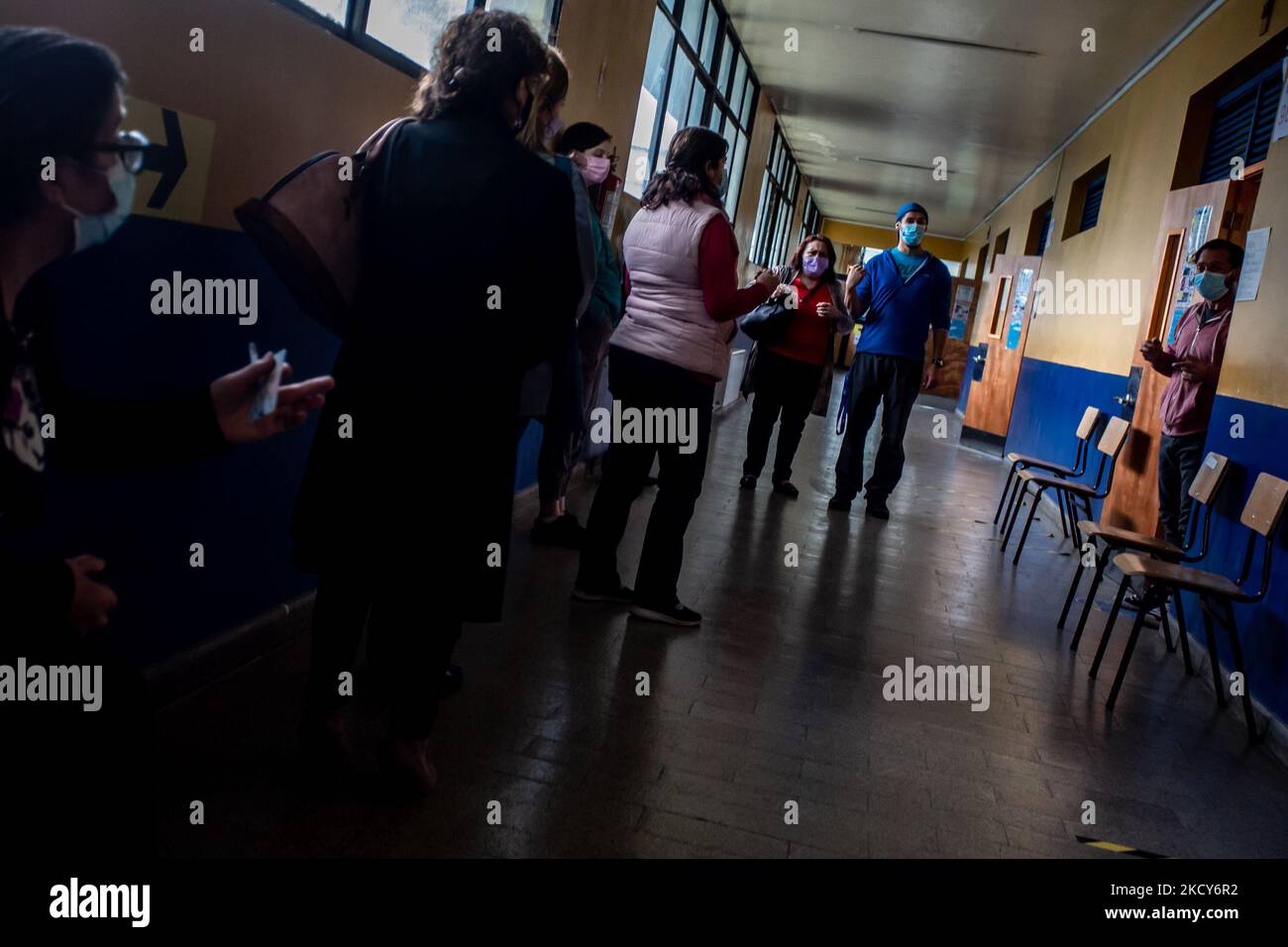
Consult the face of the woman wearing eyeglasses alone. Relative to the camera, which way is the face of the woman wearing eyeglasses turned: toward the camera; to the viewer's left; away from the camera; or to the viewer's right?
to the viewer's right

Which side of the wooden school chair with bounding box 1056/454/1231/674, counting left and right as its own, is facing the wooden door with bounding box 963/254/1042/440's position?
right

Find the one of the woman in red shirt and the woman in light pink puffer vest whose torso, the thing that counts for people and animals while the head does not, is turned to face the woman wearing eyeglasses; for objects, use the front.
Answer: the woman in red shirt

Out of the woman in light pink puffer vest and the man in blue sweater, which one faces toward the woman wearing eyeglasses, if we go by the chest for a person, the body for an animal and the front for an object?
the man in blue sweater

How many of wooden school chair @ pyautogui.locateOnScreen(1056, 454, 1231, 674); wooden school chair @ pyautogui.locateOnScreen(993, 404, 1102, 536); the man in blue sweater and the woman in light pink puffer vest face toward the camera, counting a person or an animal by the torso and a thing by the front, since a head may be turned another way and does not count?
1

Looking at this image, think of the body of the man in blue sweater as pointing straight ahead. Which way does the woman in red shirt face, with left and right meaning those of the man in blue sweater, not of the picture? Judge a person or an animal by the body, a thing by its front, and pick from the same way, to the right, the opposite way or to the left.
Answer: the same way

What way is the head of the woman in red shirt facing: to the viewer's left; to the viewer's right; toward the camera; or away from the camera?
toward the camera

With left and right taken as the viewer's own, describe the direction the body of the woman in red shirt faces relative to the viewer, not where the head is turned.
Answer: facing the viewer

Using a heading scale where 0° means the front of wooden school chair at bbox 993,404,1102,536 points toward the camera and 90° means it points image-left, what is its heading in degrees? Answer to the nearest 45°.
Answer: approximately 90°

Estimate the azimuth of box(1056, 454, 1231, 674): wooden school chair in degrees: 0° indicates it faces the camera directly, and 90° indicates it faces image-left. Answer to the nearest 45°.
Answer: approximately 90°

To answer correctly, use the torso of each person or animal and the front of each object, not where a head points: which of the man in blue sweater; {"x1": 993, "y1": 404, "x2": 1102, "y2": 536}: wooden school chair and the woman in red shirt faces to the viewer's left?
the wooden school chair

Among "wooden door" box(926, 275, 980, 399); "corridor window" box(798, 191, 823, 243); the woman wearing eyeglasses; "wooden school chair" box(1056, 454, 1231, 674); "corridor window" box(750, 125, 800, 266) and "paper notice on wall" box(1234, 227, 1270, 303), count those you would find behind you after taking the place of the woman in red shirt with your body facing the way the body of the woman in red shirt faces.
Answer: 3

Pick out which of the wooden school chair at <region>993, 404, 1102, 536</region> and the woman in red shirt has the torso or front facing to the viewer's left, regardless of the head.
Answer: the wooden school chair

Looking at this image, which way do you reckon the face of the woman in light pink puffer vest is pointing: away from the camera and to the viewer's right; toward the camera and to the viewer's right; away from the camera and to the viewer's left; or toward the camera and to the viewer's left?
away from the camera and to the viewer's right

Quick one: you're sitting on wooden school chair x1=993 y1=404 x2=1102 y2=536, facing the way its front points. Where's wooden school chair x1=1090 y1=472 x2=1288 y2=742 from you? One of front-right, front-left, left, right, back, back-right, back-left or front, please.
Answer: left

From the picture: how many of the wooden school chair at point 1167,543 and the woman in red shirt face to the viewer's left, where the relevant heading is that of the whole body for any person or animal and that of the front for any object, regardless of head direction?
1

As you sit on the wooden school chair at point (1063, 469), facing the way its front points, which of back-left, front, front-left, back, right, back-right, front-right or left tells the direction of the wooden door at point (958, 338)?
right

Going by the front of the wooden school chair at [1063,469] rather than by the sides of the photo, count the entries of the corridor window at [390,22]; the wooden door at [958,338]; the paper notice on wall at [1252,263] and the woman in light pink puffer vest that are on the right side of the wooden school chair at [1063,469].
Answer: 1

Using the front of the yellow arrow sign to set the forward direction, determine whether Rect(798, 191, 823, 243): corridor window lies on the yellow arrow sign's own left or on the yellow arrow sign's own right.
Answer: on the yellow arrow sign's own left

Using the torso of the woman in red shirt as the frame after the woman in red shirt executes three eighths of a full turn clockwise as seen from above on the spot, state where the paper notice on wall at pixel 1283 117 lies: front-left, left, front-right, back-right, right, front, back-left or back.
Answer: back

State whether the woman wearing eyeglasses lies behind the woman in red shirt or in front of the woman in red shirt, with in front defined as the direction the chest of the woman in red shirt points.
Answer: in front

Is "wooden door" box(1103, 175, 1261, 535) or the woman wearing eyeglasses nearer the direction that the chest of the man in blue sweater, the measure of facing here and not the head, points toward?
the woman wearing eyeglasses
